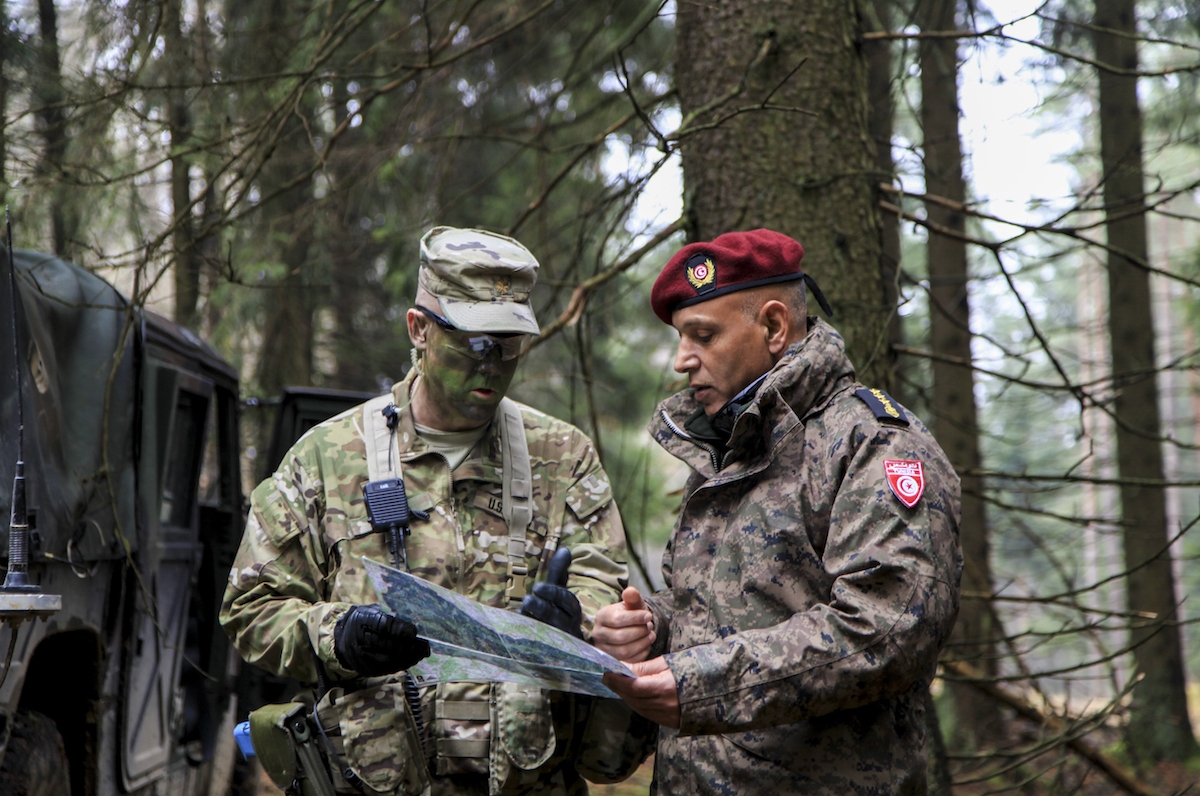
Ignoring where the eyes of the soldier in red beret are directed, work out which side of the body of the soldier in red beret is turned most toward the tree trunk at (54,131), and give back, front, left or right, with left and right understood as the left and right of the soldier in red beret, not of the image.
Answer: right

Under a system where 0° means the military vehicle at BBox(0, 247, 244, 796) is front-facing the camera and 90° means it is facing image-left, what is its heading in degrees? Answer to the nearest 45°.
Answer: approximately 225°

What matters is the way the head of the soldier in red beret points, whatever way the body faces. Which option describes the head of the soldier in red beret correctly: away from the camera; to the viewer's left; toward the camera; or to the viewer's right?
to the viewer's left

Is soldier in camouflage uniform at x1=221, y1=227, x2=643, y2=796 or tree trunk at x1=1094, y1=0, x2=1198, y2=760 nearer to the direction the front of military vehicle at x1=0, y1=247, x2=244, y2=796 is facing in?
the tree trunk

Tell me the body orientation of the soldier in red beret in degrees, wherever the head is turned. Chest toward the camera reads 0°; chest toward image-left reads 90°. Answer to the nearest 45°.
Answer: approximately 45°

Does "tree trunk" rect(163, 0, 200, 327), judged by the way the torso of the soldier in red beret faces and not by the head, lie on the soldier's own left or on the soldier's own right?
on the soldier's own right

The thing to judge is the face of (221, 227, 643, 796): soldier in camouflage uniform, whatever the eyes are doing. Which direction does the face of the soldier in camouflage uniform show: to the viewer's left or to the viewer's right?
to the viewer's right

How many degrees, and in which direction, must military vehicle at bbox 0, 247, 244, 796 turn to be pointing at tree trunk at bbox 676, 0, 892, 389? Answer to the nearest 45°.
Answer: approximately 90° to its right

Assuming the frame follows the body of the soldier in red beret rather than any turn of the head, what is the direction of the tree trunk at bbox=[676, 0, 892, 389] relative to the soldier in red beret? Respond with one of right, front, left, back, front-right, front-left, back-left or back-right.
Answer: back-right
